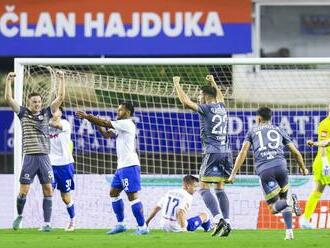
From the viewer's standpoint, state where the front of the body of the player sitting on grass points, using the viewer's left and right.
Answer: facing away from the viewer and to the right of the viewer

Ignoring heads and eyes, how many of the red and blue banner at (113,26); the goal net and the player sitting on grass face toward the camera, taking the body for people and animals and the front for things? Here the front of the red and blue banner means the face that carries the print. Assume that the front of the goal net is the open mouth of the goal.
2

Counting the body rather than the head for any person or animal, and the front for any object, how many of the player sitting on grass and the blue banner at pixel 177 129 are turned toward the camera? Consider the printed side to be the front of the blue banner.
1

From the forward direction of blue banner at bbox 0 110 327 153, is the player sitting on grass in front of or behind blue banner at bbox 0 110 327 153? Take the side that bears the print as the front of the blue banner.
in front

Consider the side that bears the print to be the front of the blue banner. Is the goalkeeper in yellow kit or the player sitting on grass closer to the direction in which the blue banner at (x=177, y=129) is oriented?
the player sitting on grass
